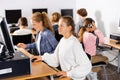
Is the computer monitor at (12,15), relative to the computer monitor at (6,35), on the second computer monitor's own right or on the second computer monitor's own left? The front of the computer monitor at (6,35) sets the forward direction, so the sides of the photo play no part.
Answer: on the second computer monitor's own left

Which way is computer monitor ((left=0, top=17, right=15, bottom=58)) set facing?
to the viewer's right

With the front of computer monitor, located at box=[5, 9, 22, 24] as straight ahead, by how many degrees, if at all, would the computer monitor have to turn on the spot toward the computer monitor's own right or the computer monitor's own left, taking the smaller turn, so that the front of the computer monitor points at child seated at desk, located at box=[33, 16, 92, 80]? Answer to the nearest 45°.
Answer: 0° — it already faces them

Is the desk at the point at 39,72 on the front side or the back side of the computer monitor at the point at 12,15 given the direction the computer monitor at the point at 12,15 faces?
on the front side

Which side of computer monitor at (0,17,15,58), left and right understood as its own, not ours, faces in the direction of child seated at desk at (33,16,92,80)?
front
